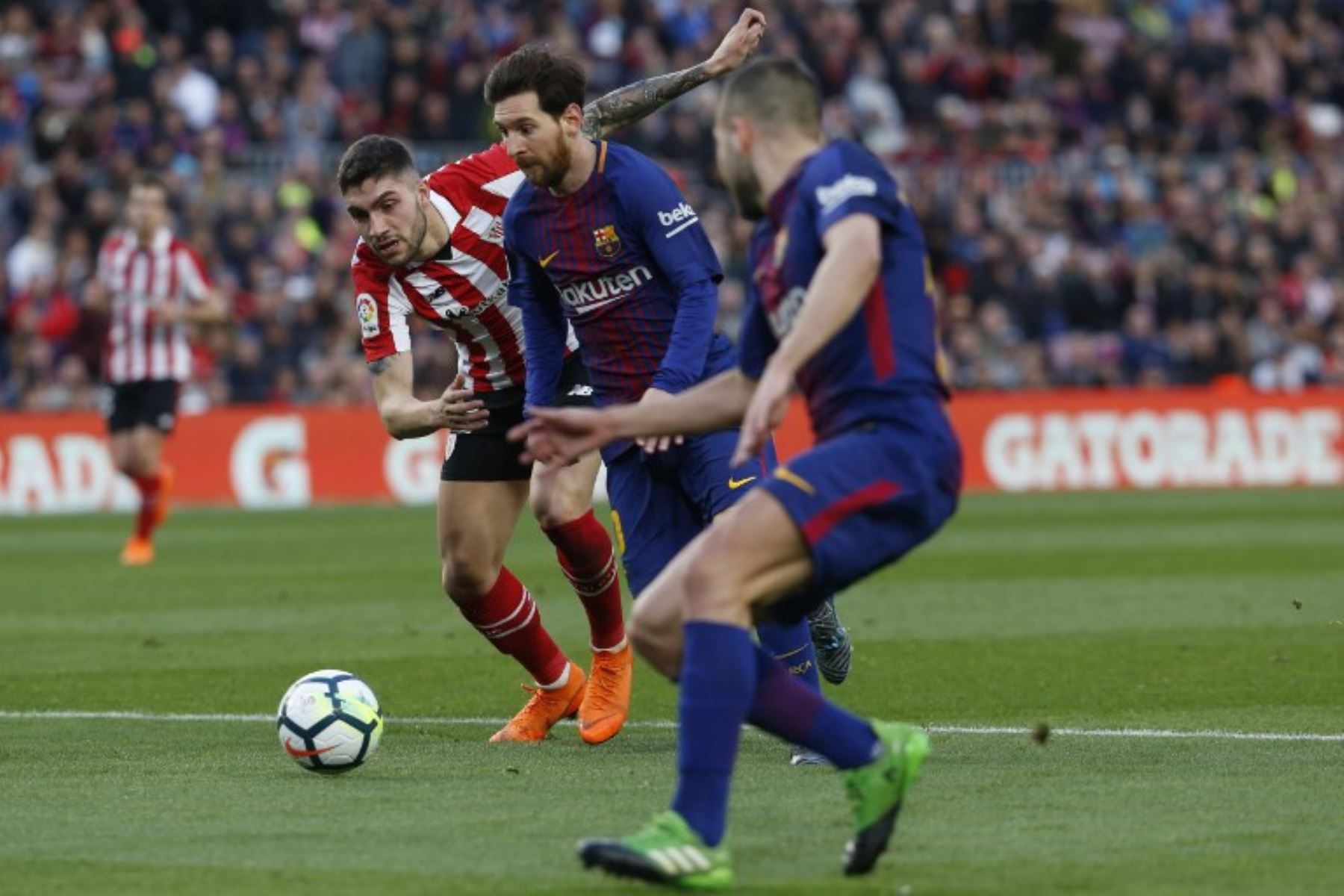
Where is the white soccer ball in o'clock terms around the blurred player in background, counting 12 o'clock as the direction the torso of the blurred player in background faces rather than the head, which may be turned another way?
The white soccer ball is roughly at 12 o'clock from the blurred player in background.

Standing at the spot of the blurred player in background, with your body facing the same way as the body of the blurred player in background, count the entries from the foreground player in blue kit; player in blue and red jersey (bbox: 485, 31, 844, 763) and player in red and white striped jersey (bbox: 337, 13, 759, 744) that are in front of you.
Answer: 3

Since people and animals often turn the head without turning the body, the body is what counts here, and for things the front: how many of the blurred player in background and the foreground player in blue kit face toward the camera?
1
